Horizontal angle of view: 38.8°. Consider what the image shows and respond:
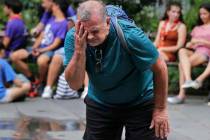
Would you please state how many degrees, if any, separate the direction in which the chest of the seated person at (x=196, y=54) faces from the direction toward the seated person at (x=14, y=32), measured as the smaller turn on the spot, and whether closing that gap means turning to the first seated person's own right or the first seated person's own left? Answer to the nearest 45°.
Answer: approximately 45° to the first seated person's own right

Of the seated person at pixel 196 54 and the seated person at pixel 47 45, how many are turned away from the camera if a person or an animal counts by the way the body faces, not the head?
0

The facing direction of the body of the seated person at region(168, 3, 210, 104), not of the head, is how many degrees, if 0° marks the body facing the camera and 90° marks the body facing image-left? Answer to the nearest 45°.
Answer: approximately 45°

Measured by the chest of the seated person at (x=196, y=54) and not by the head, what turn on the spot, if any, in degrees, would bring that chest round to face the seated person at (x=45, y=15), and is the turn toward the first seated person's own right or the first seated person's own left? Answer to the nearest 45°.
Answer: approximately 45° to the first seated person's own right

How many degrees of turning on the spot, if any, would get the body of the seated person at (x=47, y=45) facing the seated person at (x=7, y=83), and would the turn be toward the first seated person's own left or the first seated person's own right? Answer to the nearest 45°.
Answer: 0° — they already face them

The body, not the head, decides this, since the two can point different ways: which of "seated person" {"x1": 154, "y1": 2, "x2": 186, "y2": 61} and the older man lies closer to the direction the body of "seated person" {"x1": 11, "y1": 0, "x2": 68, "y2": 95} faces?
the older man

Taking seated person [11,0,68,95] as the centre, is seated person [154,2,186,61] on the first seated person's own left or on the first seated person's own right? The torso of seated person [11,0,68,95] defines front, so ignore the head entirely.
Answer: on the first seated person's own left

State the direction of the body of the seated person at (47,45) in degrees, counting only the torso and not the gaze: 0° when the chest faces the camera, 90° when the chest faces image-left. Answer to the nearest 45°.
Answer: approximately 45°
